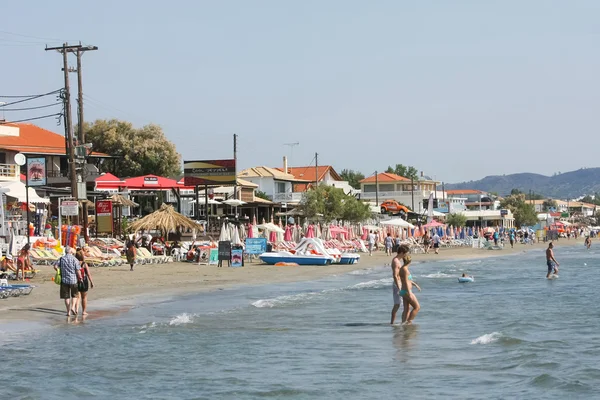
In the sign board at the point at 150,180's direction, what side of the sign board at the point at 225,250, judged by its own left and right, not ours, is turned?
back

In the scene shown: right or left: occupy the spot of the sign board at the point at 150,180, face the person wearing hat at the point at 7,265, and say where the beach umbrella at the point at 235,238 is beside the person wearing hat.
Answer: left

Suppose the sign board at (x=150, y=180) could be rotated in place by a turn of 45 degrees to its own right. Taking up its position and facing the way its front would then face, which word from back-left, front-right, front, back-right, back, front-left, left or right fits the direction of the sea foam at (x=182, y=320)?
front-left

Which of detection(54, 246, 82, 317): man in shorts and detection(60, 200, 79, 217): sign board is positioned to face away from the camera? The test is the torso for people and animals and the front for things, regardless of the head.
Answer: the man in shorts

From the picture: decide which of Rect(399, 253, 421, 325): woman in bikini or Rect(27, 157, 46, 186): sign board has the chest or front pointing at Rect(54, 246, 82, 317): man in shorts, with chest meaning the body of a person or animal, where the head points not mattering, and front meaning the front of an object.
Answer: the sign board

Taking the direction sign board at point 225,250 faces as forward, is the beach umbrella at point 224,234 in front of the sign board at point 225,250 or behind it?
behind

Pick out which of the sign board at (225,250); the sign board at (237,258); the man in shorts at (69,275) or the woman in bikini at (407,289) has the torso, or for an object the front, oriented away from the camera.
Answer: the man in shorts

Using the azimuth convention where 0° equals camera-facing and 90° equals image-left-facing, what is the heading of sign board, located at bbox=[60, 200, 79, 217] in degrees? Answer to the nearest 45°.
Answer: approximately 0°

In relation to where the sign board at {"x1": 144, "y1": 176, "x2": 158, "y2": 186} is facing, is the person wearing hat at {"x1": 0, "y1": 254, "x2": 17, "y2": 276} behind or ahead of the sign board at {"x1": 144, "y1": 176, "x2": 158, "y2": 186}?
ahead

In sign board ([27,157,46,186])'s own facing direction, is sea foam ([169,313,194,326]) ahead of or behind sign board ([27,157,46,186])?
ahead

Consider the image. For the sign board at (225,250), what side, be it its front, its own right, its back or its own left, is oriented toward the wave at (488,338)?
front
